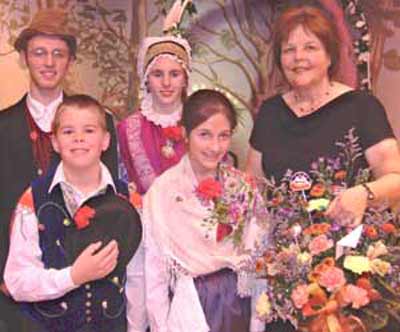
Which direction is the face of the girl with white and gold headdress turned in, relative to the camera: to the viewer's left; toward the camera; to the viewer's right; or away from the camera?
toward the camera

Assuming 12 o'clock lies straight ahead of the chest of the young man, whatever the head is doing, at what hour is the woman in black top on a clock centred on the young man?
The woman in black top is roughly at 10 o'clock from the young man.

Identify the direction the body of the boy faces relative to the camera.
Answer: toward the camera

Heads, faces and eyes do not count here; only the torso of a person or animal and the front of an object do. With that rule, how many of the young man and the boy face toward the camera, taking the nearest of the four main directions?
2

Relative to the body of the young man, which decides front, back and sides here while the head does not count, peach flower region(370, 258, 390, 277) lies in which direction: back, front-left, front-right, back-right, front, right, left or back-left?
front-left

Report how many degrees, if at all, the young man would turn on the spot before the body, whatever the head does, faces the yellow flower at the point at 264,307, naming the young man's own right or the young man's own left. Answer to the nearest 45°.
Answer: approximately 45° to the young man's own left

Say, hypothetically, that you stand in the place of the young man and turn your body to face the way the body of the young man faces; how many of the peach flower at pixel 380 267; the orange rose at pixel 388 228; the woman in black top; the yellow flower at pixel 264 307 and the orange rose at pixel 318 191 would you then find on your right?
0

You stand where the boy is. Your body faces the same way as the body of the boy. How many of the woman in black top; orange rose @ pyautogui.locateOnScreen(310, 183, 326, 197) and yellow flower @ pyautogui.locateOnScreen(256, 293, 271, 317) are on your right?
0

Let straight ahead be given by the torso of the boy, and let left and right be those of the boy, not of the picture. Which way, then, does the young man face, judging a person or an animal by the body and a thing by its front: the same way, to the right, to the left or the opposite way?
the same way

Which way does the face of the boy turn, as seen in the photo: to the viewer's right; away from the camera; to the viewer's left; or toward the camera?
toward the camera

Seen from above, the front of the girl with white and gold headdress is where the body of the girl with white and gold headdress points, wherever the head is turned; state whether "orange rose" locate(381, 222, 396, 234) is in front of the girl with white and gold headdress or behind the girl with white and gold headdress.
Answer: in front

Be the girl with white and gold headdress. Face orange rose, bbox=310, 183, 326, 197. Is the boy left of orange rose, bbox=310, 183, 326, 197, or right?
right

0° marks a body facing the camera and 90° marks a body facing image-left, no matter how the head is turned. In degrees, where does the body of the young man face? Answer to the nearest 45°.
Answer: approximately 0°

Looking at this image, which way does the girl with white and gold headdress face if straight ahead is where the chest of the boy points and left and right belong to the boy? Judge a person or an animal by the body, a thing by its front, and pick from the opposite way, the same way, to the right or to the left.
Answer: the same way

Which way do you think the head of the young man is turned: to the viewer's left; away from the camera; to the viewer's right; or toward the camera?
toward the camera

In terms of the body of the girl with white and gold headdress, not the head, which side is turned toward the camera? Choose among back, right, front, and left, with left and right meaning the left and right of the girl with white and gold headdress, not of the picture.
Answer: front

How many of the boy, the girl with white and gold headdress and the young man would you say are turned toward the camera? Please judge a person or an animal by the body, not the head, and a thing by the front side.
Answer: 3

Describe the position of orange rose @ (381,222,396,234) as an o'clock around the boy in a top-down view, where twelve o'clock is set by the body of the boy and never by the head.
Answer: The orange rose is roughly at 10 o'clock from the boy.
